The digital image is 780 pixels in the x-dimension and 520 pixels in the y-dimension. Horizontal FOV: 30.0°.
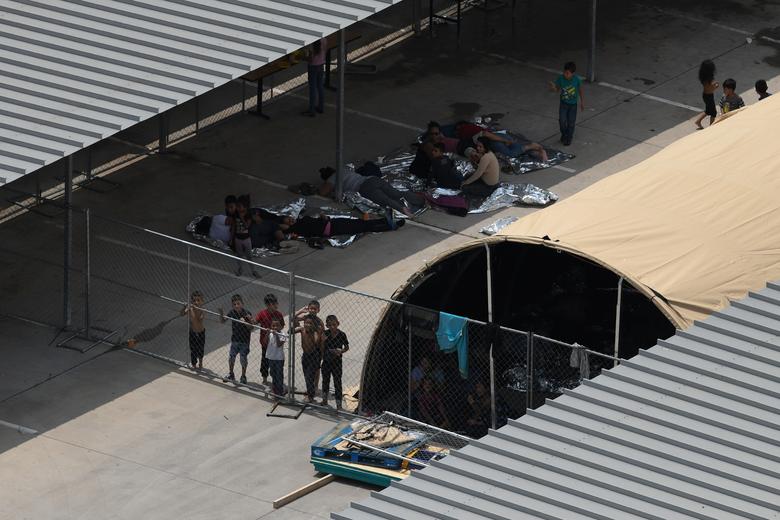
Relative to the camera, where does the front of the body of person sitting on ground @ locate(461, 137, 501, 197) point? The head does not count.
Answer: to the viewer's left

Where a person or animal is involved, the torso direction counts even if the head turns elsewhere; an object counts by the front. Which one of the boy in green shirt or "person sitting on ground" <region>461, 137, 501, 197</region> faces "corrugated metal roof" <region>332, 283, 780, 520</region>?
the boy in green shirt

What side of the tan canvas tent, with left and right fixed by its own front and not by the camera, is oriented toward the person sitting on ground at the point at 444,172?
right

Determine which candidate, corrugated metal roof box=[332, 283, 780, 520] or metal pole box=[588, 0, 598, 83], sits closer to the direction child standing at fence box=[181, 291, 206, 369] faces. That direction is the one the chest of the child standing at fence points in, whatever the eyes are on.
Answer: the corrugated metal roof

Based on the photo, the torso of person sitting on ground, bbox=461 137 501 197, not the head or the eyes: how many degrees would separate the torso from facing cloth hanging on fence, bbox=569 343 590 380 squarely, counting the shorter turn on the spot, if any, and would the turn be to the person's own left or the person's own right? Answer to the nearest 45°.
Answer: approximately 90° to the person's own left

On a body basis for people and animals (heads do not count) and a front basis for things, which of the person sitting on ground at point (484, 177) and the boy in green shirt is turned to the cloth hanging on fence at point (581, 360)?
the boy in green shirt

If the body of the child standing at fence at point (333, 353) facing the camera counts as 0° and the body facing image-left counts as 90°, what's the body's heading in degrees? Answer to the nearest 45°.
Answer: approximately 0°

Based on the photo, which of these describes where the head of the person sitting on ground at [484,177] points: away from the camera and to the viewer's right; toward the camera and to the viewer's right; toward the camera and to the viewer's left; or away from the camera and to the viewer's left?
toward the camera and to the viewer's left

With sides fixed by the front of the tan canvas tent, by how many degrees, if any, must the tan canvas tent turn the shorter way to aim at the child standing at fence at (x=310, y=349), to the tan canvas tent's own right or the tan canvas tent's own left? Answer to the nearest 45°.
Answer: approximately 45° to the tan canvas tent's own right

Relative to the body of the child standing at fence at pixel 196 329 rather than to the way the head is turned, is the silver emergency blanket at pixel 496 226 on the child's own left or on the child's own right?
on the child's own left

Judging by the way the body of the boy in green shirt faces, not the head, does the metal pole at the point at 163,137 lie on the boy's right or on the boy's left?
on the boy's right

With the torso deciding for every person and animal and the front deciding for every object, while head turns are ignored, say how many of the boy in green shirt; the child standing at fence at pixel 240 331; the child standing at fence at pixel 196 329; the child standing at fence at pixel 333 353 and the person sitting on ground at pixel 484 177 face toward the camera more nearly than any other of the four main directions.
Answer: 4
